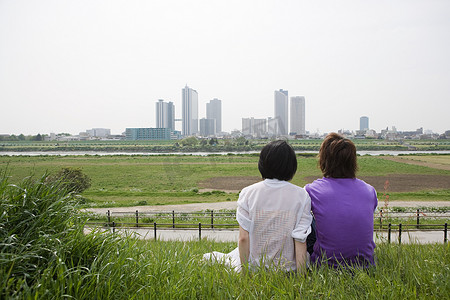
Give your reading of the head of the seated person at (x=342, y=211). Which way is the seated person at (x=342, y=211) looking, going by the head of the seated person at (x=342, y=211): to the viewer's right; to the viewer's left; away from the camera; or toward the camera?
away from the camera

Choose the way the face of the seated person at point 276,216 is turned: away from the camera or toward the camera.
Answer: away from the camera

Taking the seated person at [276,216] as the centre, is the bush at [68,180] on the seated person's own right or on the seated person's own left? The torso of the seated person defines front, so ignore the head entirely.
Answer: on the seated person's own left

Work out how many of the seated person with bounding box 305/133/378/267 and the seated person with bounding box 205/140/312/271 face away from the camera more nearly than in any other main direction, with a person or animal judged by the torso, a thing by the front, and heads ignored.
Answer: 2

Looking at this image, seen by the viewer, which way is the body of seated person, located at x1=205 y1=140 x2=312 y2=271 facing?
away from the camera

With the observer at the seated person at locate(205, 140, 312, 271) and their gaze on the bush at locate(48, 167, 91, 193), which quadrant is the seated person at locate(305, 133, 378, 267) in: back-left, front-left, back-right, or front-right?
back-right

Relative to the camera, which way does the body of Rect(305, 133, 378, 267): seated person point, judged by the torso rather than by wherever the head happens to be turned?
away from the camera
